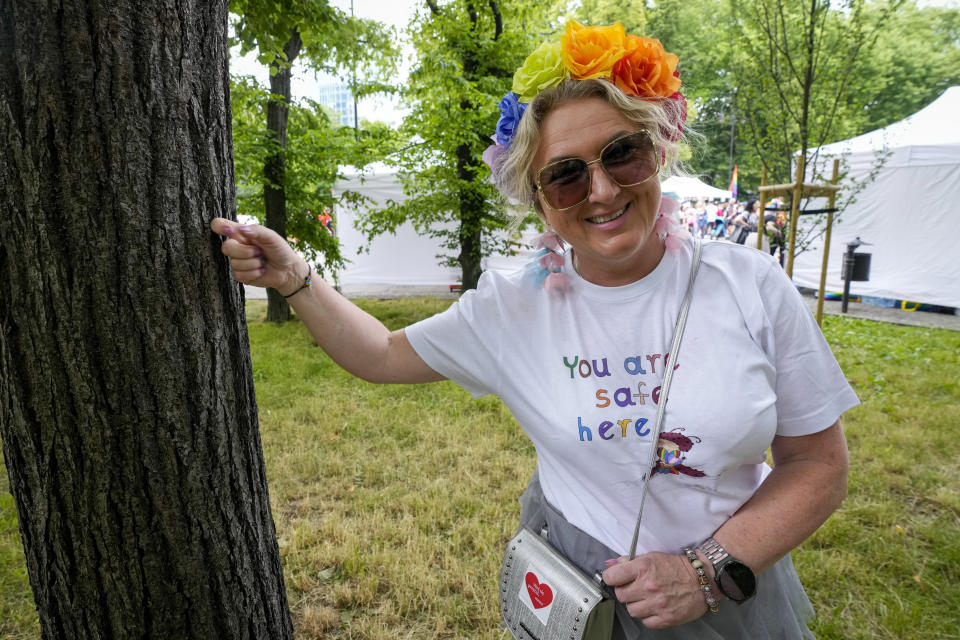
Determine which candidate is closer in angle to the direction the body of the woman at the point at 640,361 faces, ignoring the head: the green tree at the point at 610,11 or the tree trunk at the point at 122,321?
the tree trunk

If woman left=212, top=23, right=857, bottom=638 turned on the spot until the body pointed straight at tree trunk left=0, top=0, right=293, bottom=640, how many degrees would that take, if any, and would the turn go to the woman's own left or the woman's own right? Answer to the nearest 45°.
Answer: approximately 90° to the woman's own right

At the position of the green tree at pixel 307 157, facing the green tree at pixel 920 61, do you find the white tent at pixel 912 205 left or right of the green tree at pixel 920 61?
right

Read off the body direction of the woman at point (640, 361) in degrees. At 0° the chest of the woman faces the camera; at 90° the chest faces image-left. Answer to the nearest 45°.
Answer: approximately 0°

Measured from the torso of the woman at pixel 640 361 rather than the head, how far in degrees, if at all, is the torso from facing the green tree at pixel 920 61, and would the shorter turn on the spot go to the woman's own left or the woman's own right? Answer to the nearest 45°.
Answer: approximately 135° to the woman's own left

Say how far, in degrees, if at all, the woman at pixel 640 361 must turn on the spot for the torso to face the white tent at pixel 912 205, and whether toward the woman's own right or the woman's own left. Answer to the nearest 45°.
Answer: approximately 135° to the woman's own left

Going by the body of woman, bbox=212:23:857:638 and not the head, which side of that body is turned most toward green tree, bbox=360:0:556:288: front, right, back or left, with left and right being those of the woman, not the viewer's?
back

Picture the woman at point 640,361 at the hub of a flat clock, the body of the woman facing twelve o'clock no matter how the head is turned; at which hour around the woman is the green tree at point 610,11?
The green tree is roughly at 6 o'clock from the woman.

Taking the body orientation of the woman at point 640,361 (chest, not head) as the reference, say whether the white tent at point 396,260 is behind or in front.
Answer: behind
